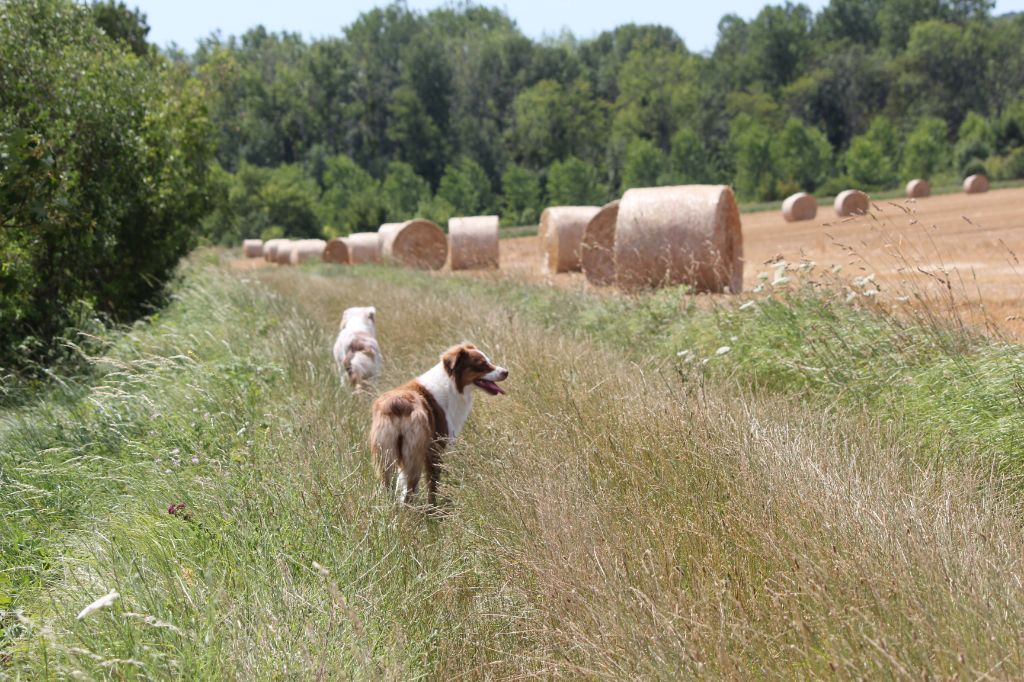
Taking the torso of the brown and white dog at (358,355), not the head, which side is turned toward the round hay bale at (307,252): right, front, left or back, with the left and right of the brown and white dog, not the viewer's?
front

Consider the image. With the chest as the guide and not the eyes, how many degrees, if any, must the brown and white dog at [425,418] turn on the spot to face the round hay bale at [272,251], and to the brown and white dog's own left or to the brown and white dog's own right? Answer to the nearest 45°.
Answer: approximately 45° to the brown and white dog's own left

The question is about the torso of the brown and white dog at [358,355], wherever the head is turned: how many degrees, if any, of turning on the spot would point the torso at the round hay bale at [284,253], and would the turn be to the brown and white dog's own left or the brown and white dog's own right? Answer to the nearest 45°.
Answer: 0° — it already faces it

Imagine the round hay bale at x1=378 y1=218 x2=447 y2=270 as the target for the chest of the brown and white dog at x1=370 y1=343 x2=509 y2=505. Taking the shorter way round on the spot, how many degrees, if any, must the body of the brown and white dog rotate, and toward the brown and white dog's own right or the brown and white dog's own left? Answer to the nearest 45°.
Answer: approximately 45° to the brown and white dog's own left

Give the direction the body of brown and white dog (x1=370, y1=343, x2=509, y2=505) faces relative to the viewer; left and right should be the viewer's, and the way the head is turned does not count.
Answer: facing away from the viewer and to the right of the viewer

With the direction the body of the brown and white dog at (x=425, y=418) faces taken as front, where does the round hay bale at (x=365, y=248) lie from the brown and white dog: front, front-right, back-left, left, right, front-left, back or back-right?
front-left

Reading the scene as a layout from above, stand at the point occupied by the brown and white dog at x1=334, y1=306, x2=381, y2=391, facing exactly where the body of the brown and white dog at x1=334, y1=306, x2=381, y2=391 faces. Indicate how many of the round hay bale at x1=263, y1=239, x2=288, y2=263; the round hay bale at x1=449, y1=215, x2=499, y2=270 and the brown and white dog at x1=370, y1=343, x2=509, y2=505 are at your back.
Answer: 1

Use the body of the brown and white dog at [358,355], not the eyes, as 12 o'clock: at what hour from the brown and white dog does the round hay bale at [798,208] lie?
The round hay bale is roughly at 1 o'clock from the brown and white dog.

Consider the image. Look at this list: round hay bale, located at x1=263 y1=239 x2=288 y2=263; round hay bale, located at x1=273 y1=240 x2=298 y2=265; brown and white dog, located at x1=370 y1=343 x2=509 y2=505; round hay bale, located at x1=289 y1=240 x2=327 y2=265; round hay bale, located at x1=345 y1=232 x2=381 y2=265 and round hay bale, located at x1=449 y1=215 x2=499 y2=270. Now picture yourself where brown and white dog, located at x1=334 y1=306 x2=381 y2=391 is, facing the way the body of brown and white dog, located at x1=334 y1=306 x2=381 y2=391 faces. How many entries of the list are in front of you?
5

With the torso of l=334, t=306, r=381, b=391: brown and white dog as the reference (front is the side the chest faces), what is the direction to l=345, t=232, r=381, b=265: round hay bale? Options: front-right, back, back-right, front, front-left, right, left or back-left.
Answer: front

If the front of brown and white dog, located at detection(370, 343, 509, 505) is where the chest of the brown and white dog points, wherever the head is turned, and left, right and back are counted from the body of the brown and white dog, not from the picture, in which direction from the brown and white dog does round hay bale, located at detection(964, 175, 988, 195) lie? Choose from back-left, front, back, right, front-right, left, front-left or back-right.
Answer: front

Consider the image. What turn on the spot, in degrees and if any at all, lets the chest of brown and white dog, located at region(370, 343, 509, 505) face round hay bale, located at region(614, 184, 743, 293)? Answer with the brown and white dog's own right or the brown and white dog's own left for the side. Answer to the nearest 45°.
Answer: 0° — it already faces it

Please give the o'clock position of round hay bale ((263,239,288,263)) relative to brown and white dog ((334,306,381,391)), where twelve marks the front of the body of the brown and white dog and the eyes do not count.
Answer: The round hay bale is roughly at 12 o'clock from the brown and white dog.

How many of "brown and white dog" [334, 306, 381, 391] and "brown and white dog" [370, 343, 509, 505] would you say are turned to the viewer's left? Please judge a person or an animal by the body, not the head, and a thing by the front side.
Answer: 0

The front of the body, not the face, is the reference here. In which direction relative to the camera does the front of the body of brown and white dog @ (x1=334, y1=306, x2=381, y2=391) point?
away from the camera
